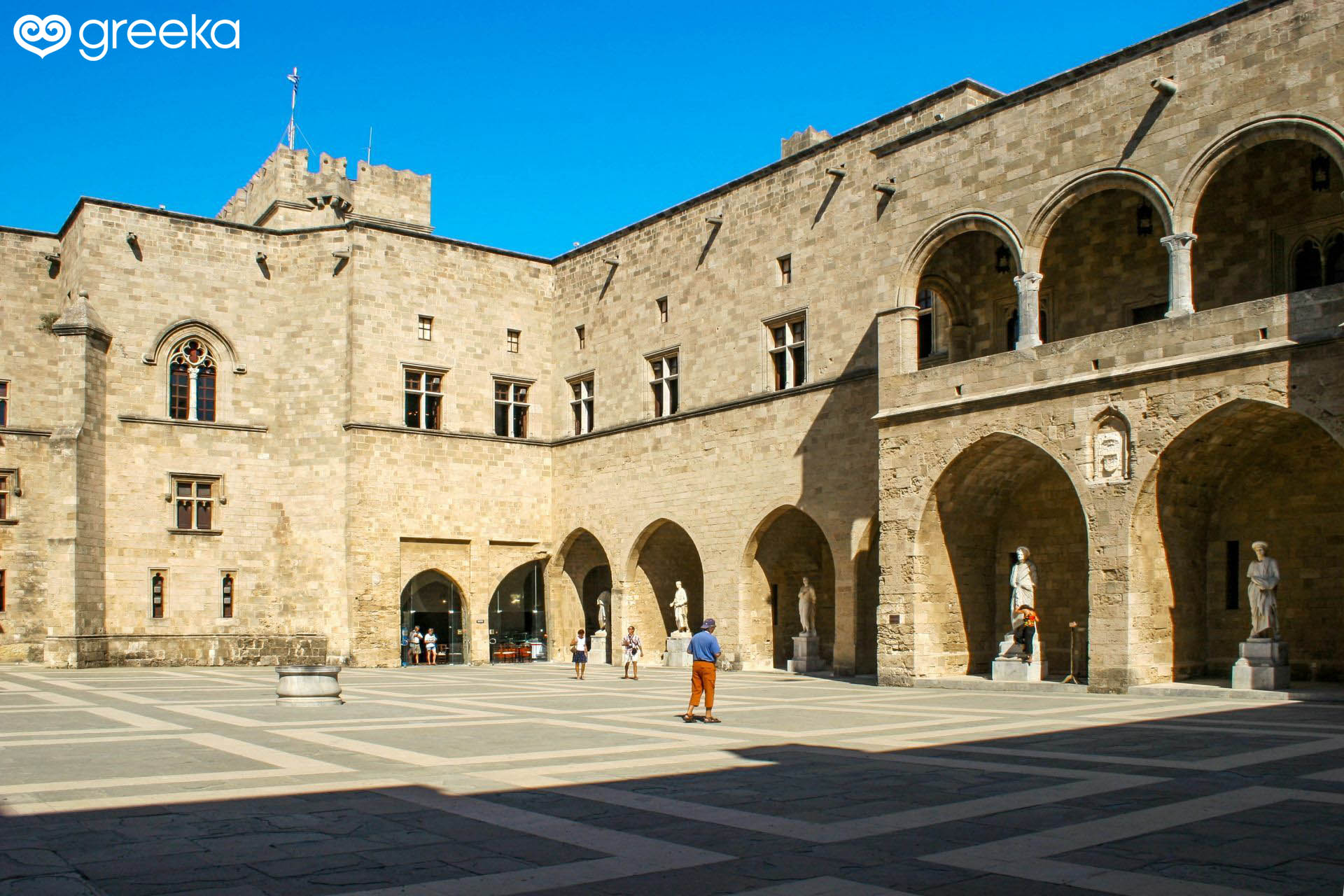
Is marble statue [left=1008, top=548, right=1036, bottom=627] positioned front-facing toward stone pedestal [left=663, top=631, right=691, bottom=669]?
no

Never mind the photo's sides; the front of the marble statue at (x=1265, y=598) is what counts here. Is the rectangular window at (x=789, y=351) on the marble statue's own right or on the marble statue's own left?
on the marble statue's own right

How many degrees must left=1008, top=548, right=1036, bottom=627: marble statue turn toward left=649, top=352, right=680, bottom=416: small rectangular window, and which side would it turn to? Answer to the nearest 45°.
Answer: approximately 90° to its right

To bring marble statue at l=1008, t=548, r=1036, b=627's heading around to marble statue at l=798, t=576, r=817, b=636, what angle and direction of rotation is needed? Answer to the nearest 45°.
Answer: approximately 90° to its right

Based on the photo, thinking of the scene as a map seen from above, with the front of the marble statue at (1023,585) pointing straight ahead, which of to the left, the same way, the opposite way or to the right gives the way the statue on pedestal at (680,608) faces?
the same way

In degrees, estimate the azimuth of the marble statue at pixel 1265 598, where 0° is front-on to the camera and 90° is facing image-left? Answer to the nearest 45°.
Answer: approximately 45°

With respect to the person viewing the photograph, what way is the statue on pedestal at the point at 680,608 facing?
facing the viewer and to the left of the viewer

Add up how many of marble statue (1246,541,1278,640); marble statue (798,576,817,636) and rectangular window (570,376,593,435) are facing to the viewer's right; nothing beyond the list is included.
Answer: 0

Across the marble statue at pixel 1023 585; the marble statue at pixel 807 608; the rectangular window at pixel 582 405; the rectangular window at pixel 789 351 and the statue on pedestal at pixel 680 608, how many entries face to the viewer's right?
0

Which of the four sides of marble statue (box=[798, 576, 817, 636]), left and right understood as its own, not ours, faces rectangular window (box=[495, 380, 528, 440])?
right

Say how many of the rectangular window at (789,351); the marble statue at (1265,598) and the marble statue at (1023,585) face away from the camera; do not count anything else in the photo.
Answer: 0

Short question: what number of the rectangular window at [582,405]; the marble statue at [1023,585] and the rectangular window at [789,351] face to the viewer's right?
0

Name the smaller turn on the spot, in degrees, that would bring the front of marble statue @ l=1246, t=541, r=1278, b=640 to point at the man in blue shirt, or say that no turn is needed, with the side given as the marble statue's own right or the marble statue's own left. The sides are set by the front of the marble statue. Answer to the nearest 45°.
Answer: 0° — it already faces them

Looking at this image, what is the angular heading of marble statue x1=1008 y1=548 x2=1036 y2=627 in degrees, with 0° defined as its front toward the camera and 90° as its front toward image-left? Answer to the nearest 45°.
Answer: approximately 45°

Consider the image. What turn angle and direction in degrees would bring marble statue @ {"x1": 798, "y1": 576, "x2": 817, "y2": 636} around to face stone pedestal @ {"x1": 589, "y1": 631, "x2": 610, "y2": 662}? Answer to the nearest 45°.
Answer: approximately 90° to its right

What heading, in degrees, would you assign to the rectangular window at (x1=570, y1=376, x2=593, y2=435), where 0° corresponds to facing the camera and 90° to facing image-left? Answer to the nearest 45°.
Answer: approximately 45°
